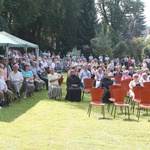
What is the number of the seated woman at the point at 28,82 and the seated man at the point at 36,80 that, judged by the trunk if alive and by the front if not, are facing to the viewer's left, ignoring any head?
0

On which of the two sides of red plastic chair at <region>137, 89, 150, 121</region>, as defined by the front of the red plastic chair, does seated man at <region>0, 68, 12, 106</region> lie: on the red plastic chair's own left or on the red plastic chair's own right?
on the red plastic chair's own right

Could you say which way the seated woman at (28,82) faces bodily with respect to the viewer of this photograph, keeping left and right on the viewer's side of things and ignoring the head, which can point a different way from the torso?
facing the viewer and to the right of the viewer

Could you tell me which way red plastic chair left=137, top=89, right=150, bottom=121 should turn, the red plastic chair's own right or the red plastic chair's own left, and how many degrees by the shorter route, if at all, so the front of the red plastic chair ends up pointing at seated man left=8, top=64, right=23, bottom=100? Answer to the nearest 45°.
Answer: approximately 90° to the red plastic chair's own right

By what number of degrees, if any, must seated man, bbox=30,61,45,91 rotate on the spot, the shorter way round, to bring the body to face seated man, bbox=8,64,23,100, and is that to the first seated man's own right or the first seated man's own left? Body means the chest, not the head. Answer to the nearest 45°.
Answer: approximately 45° to the first seated man's own right

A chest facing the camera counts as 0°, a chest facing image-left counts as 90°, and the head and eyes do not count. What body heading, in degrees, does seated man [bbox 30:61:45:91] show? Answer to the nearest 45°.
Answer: approximately 315°
